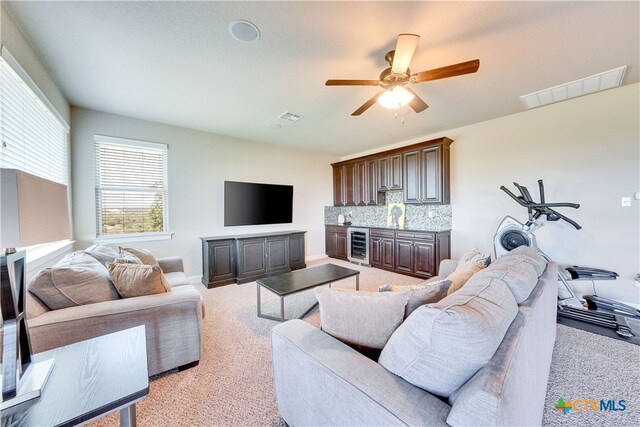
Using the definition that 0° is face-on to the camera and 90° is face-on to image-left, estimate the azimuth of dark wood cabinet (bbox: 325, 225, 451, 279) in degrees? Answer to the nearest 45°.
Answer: approximately 45°

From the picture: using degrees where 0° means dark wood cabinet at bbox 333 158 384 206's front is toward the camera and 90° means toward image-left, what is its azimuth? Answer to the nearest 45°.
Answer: approximately 45°

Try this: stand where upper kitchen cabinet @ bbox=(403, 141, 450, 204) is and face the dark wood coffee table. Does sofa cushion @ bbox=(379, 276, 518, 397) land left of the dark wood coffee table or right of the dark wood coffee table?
left

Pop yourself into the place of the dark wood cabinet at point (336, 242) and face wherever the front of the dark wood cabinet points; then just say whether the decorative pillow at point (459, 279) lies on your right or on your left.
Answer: on your left

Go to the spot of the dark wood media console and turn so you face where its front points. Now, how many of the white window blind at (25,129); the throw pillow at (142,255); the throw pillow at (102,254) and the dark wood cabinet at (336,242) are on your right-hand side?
3

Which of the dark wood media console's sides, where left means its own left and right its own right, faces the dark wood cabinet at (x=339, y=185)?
left

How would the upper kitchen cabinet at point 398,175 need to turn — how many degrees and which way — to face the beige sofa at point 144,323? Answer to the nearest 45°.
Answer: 0° — it already faces it

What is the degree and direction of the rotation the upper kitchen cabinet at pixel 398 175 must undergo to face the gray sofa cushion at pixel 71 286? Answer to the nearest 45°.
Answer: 0° — it already faces it
